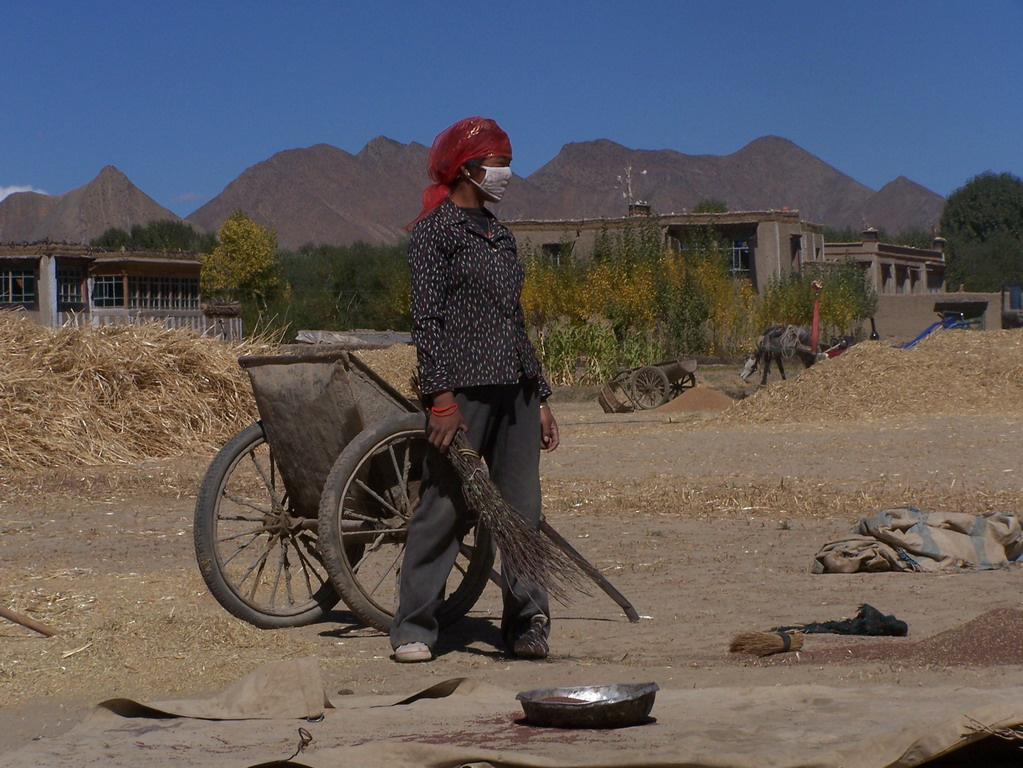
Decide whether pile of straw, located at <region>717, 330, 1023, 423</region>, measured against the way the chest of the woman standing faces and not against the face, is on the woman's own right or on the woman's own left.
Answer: on the woman's own left

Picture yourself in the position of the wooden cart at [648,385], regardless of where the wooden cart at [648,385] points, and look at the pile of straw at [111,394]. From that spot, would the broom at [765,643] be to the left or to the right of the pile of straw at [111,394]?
left

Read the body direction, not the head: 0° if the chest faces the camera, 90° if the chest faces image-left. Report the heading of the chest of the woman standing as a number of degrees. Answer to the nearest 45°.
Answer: approximately 315°

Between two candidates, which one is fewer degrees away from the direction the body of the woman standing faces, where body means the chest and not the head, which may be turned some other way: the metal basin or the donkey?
the metal basin

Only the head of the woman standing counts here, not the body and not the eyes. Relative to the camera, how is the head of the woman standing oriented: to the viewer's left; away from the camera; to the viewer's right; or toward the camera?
to the viewer's right

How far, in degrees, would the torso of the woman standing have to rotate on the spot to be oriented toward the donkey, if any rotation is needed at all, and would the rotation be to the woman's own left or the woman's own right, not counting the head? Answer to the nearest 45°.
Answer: approximately 135° to the woman's own left

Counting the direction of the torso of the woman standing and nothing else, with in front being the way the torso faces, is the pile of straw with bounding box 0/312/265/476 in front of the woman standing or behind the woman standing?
behind

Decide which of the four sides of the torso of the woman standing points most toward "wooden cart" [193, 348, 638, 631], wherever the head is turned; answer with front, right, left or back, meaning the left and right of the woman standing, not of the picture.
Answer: back

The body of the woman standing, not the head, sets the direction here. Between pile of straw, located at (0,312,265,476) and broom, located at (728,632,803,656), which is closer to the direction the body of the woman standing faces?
the broom

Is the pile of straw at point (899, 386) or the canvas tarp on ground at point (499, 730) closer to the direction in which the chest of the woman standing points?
the canvas tarp on ground

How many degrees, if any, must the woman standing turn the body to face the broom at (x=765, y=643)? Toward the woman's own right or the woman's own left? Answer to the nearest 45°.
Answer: approximately 45° to the woman's own left
